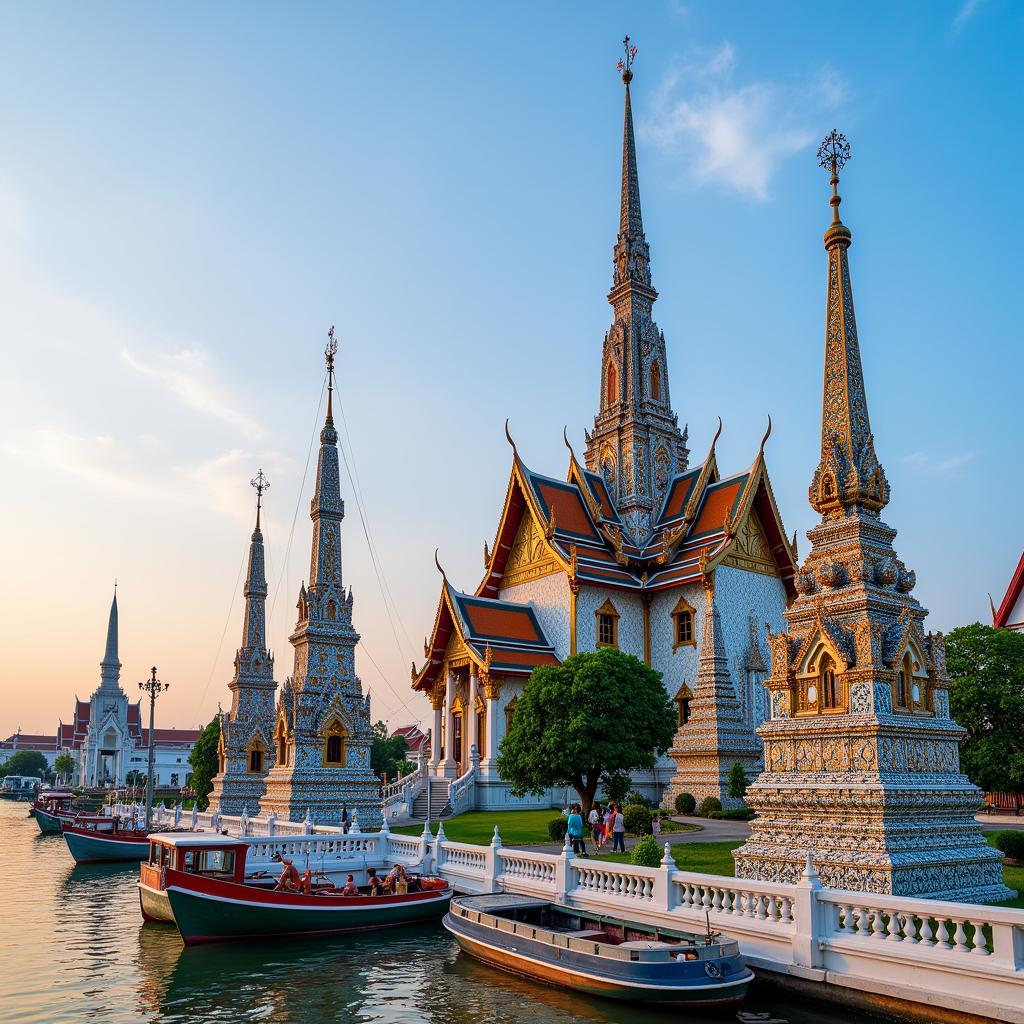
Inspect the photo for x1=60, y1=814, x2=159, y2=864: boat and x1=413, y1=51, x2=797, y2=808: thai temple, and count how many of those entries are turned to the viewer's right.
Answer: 0

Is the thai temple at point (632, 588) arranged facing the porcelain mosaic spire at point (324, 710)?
yes

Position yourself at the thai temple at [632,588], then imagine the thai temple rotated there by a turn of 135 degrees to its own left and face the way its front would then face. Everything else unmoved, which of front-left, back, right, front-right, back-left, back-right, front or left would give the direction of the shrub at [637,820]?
right

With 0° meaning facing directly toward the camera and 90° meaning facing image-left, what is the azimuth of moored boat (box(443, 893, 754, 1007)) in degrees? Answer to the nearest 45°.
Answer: approximately 315°

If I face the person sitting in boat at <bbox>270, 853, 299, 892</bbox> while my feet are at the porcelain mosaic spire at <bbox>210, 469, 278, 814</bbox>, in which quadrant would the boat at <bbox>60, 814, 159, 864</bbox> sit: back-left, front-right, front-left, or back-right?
front-right

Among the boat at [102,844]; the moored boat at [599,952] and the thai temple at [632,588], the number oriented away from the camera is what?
0

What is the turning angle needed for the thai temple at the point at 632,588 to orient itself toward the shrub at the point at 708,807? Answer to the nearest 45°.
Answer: approximately 45° to its left

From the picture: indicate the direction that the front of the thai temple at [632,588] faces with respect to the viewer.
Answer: facing the viewer and to the left of the viewer

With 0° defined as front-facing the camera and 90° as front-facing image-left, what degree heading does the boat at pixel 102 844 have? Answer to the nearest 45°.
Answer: approximately 45°

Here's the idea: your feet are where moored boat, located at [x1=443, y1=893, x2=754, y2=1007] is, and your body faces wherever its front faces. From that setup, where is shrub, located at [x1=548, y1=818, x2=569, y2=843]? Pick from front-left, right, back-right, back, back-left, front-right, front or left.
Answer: back-left

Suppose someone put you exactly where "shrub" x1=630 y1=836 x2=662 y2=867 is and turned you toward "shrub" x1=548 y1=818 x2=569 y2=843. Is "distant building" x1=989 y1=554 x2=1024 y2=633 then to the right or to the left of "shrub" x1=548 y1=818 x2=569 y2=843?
right

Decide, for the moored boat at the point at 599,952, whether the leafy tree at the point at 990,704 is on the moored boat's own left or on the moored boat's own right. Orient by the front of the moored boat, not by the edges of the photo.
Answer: on the moored boat's own left
